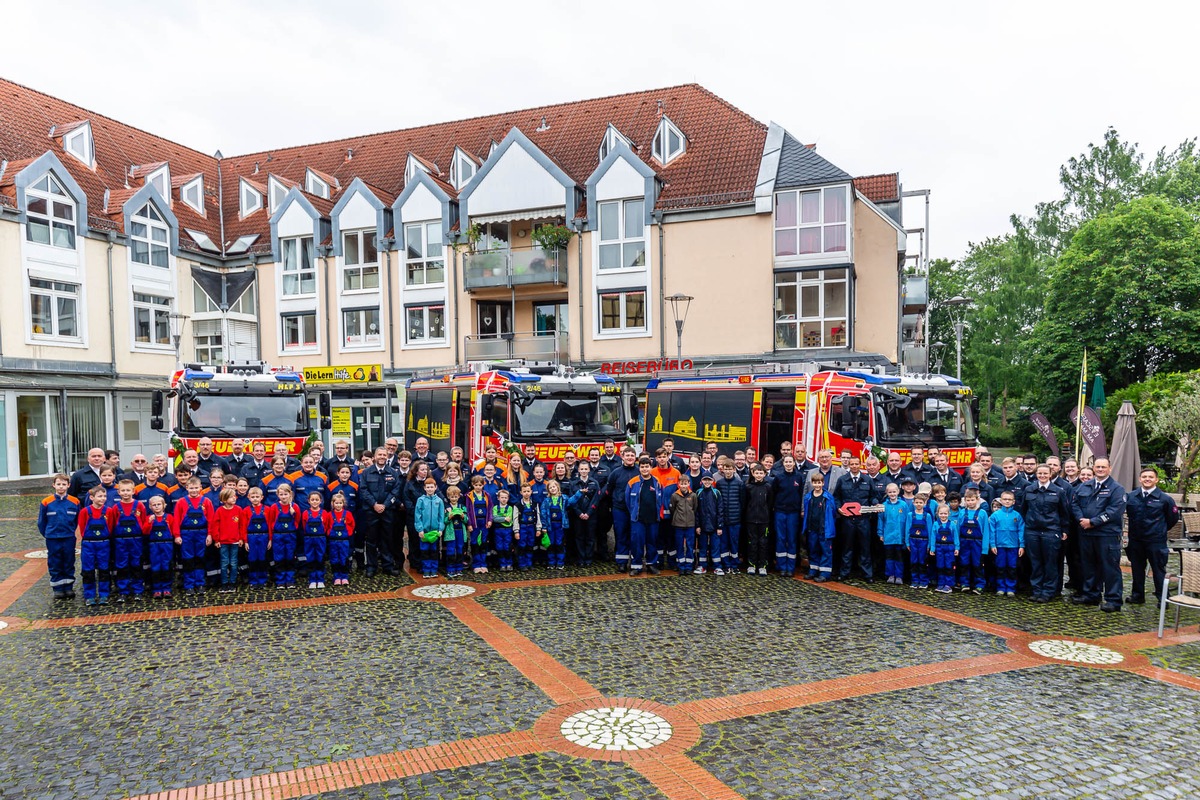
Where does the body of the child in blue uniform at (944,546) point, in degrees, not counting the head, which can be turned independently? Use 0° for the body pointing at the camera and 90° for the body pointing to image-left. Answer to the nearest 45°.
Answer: approximately 0°

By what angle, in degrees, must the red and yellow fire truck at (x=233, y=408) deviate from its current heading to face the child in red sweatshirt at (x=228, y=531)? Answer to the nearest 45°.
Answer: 0° — it already faces them

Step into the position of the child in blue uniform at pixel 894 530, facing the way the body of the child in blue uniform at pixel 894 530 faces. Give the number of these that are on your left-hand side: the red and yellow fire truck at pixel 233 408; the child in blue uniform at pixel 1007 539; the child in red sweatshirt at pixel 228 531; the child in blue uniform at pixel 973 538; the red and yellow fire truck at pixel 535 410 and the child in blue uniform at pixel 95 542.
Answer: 2

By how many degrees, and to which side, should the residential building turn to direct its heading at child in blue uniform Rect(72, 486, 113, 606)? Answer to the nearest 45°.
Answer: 0° — it already faces them

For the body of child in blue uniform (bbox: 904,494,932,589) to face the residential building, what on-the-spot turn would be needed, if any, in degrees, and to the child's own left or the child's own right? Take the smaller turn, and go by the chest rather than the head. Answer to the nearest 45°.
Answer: approximately 135° to the child's own right

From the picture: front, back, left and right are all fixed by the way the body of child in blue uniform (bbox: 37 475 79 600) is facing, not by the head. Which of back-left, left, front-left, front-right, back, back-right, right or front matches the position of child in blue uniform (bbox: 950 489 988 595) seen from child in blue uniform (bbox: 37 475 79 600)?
front-left

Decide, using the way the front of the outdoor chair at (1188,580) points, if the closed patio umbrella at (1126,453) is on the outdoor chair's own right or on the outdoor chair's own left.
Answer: on the outdoor chair's own right

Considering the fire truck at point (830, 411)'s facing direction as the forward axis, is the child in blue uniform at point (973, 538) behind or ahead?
ahead

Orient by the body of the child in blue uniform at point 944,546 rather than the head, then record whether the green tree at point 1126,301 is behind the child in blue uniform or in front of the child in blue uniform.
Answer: behind

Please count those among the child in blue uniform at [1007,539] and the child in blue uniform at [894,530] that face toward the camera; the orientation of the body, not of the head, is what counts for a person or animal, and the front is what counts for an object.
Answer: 2

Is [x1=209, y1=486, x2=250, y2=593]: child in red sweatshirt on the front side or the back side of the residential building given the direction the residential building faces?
on the front side

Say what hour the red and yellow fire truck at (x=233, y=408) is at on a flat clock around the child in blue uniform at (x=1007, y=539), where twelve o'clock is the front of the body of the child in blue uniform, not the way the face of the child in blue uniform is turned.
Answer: The red and yellow fire truck is roughly at 3 o'clock from the child in blue uniform.

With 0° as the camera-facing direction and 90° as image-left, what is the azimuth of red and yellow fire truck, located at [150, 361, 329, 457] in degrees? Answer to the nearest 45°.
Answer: approximately 0°
